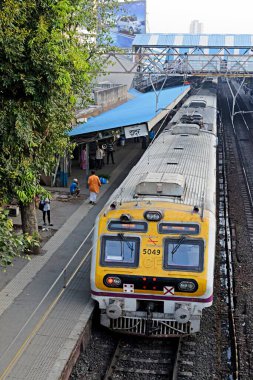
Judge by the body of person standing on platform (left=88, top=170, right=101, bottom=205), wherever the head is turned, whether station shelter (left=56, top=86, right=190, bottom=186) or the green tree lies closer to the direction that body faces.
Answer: the station shelter

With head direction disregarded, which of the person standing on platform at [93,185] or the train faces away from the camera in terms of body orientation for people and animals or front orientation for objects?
the person standing on platform

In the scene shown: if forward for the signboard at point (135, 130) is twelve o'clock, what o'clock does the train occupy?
The train is roughly at 12 o'clock from the signboard.

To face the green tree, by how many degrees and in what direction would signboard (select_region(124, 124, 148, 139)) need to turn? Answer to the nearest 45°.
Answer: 0° — it already faces it

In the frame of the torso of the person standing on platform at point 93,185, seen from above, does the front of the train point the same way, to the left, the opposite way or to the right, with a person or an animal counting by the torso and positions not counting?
the opposite way

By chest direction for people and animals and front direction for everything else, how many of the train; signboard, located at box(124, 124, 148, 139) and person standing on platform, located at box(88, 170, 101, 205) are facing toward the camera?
2

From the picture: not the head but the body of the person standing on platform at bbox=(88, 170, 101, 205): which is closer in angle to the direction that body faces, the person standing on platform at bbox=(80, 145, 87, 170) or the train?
the person standing on platform

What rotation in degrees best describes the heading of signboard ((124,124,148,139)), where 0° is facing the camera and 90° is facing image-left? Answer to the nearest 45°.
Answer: approximately 0°

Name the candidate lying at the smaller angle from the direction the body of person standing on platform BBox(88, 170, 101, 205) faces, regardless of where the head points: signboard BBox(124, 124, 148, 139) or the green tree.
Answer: the signboard

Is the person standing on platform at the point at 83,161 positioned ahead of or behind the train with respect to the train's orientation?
behind

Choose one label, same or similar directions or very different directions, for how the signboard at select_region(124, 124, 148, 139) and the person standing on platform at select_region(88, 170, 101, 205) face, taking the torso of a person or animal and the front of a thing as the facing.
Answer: very different directions

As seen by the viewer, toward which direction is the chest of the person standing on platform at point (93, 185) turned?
away from the camera
